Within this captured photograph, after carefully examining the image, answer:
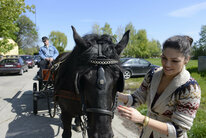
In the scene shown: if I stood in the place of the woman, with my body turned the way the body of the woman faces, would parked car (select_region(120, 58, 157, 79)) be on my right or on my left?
on my right

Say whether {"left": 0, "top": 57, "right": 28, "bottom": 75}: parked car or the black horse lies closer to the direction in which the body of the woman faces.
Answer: the black horse

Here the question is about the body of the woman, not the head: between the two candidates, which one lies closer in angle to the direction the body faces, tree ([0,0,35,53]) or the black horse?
the black horse

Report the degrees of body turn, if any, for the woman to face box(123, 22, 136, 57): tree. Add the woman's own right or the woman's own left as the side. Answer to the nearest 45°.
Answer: approximately 135° to the woman's own right

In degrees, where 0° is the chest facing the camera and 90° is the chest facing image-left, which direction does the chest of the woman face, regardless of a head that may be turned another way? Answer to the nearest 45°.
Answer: approximately 45°

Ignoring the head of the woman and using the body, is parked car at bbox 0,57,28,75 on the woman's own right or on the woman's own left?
on the woman's own right

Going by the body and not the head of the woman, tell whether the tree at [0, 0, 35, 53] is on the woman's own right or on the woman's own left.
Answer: on the woman's own right

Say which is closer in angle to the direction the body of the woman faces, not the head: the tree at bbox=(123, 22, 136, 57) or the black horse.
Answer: the black horse
